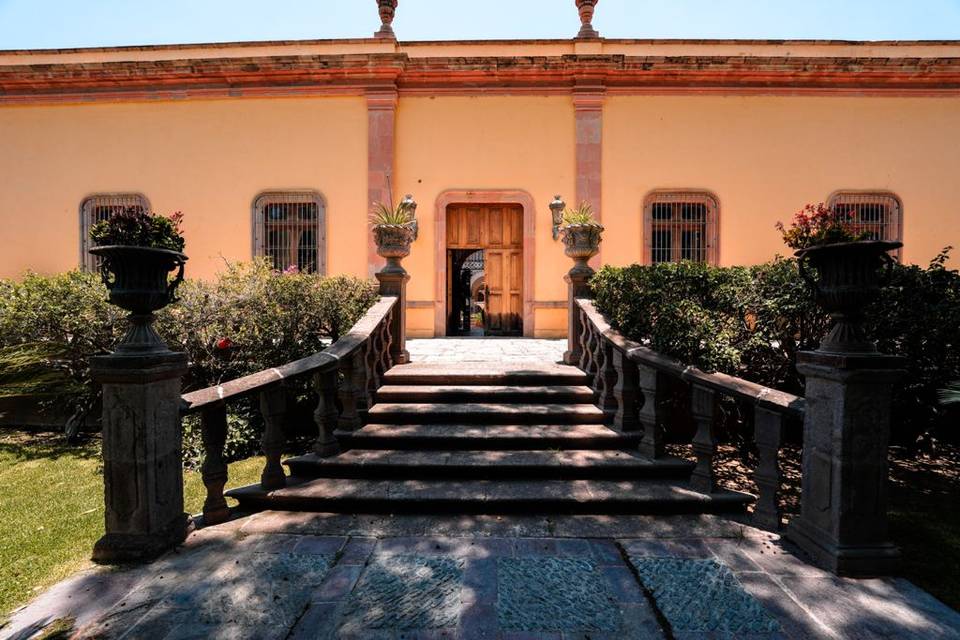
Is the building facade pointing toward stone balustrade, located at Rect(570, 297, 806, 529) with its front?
yes

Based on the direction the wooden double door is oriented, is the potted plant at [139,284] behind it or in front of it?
in front

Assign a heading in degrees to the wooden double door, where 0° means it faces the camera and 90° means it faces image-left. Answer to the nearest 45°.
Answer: approximately 0°

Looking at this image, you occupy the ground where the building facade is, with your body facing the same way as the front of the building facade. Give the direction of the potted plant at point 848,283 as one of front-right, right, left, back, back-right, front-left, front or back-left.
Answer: front

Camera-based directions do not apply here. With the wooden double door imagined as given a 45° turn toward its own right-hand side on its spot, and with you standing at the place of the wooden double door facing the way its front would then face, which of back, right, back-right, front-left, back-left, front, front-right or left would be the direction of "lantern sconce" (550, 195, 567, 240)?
left

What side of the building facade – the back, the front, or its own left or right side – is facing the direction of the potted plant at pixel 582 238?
front

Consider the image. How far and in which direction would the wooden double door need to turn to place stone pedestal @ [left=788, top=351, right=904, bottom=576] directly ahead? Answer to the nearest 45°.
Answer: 0° — it already faces it

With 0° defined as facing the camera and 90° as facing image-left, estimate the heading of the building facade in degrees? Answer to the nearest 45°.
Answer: approximately 0°

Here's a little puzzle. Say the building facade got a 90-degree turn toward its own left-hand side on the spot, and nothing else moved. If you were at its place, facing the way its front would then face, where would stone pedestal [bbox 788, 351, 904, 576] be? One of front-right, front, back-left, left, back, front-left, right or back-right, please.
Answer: right
